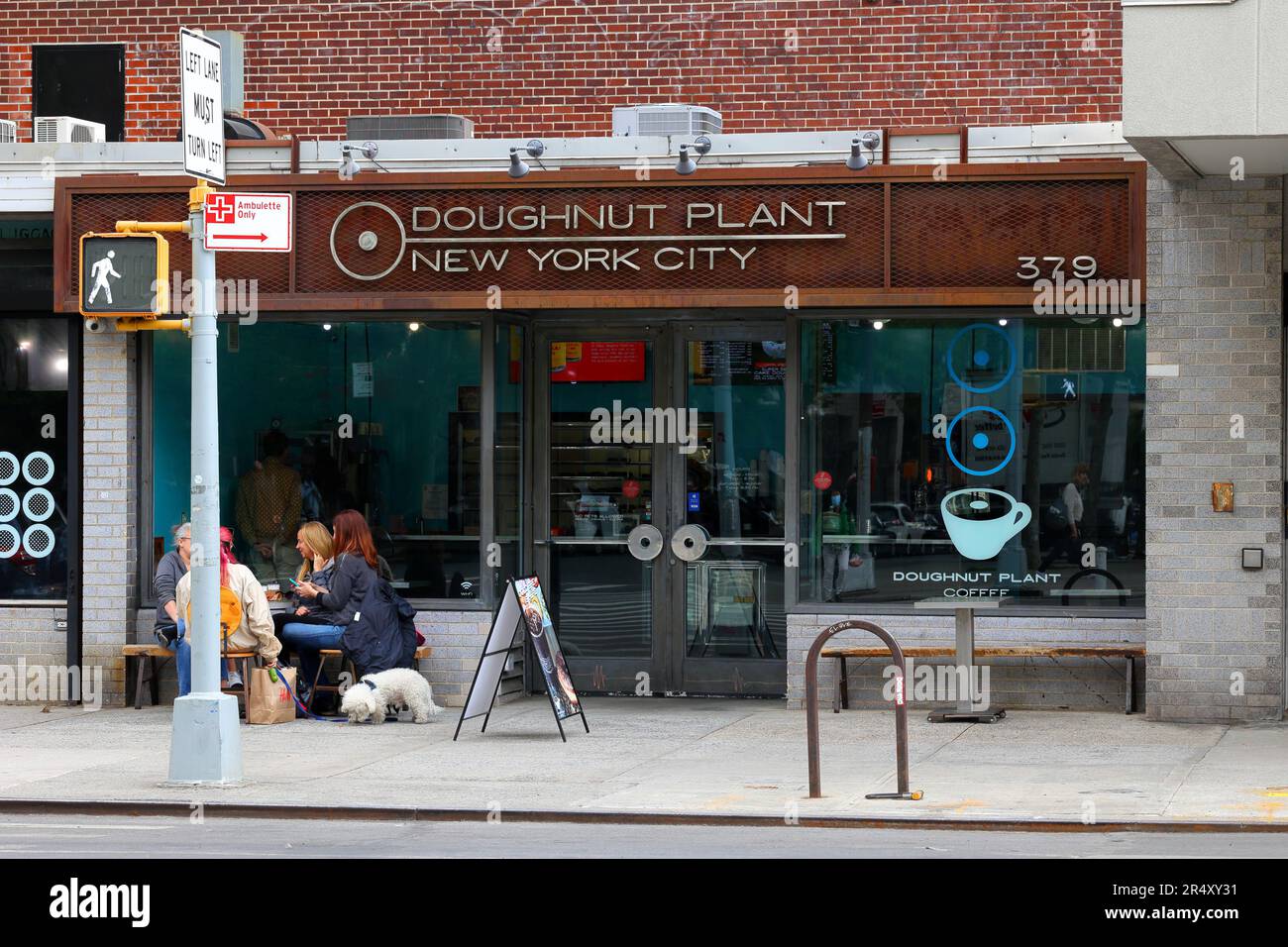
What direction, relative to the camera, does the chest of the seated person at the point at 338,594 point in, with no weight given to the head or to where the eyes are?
to the viewer's left

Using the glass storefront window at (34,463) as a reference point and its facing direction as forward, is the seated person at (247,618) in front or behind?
in front

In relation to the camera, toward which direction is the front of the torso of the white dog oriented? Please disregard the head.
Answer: to the viewer's left

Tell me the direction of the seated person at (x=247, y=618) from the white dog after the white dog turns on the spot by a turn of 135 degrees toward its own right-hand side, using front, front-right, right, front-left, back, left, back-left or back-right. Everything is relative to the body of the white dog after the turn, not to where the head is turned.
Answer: back-left

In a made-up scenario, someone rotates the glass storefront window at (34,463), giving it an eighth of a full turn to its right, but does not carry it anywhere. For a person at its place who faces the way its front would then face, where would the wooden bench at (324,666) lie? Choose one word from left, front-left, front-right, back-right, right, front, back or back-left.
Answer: left

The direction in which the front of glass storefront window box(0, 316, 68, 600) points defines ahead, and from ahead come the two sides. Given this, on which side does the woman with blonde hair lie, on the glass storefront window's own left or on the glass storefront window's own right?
on the glass storefront window's own left

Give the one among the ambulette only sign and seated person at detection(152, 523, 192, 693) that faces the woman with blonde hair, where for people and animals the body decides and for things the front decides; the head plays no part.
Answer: the seated person

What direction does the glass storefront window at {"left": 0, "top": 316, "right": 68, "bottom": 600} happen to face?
toward the camera

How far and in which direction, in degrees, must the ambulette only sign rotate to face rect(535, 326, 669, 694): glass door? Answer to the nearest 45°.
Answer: approximately 135° to its left

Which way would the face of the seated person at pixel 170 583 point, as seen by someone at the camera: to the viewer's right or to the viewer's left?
to the viewer's right

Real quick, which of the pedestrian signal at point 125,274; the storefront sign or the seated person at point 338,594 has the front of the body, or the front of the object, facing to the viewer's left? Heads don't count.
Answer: the seated person

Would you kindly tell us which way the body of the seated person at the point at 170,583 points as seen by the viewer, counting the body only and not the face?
to the viewer's right

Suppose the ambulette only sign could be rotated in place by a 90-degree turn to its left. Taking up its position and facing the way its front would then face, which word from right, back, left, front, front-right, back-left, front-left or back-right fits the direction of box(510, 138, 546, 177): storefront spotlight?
front-left

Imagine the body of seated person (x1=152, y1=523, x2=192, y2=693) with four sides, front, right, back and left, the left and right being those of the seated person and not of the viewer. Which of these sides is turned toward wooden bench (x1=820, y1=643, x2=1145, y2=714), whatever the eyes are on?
front

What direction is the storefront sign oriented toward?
toward the camera
